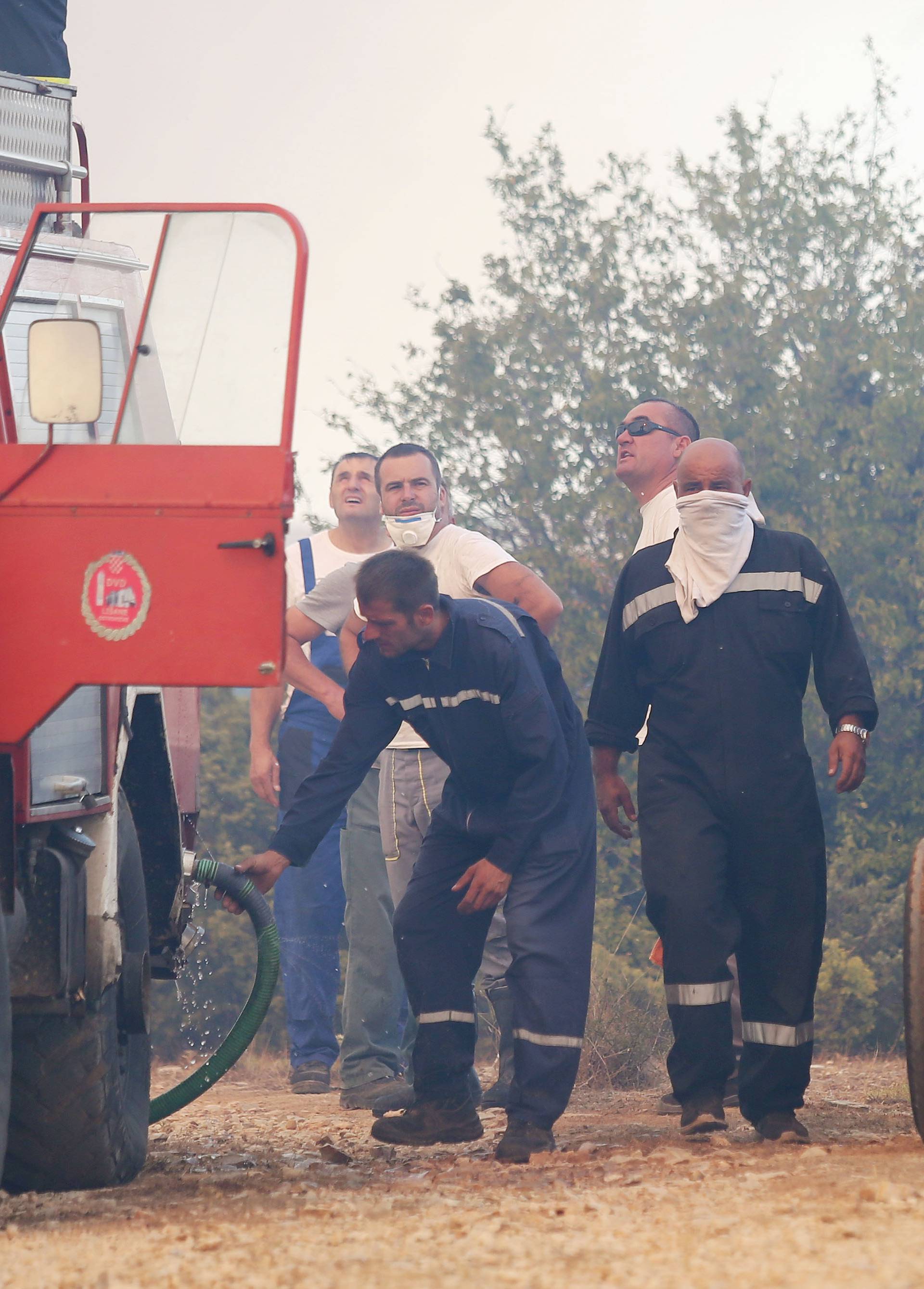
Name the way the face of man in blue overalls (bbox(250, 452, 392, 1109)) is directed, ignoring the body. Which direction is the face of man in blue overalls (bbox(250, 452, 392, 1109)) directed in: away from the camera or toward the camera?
toward the camera

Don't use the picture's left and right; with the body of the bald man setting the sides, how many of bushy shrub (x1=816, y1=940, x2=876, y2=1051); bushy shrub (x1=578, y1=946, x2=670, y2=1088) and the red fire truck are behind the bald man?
2

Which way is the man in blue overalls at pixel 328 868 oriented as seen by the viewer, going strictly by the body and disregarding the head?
toward the camera

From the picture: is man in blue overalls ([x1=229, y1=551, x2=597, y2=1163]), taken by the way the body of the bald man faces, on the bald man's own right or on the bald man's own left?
on the bald man's own right

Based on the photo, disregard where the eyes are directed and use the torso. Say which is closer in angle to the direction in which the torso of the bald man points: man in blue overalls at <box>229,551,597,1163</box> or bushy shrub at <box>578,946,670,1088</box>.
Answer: the man in blue overalls

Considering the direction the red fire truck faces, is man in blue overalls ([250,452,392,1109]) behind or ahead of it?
behind

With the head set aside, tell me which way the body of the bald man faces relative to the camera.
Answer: toward the camera

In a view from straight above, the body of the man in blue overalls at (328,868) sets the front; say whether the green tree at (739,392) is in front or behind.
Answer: behind

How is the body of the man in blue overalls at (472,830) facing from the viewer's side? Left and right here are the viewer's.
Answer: facing the viewer and to the left of the viewer

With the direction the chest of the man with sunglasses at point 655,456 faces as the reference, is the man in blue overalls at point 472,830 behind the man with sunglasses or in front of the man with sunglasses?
in front

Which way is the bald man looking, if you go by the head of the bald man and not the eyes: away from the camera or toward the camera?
toward the camera

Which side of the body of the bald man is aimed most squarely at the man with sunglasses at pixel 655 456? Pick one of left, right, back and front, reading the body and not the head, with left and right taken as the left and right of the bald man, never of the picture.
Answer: back

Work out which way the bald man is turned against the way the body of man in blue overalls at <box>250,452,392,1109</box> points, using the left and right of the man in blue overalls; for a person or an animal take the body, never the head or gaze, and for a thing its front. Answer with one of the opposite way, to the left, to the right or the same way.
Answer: the same way

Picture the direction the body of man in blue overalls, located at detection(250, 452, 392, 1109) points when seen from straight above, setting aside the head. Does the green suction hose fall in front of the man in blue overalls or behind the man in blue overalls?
in front

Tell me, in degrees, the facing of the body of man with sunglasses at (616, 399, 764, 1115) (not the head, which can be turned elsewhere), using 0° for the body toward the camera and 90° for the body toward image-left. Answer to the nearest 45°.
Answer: approximately 45°

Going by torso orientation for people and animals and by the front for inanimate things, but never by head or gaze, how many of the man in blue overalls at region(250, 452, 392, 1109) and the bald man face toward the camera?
2

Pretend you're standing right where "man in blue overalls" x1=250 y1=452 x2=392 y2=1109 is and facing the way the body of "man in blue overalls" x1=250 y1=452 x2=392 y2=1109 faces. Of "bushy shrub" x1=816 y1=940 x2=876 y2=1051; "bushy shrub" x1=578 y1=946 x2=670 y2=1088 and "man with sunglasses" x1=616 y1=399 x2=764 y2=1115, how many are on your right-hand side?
0

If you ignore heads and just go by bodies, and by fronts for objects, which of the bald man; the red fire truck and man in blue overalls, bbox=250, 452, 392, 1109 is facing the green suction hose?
the man in blue overalls
